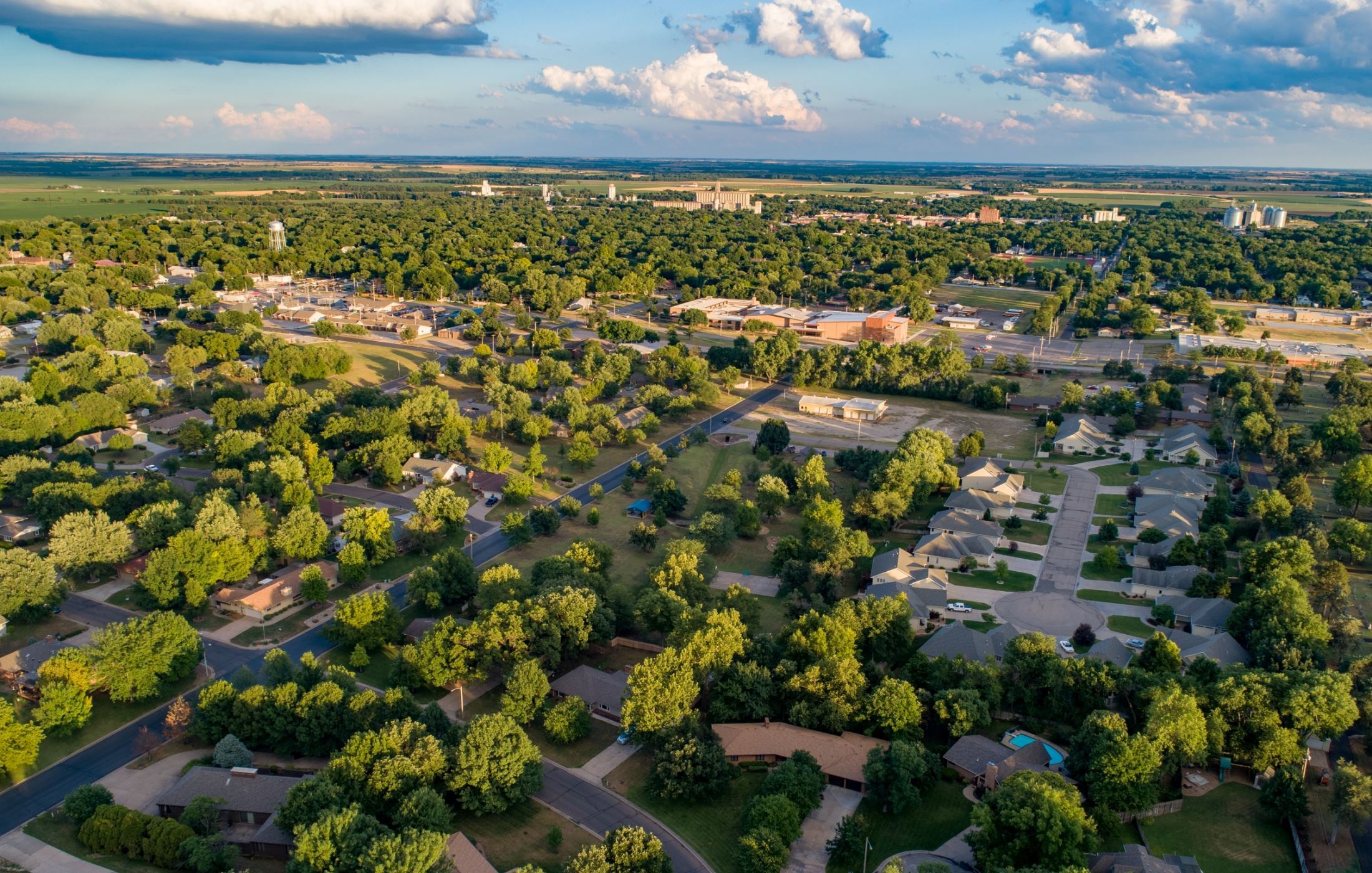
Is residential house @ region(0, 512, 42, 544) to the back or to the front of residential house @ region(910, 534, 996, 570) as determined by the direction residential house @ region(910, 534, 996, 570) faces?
to the back

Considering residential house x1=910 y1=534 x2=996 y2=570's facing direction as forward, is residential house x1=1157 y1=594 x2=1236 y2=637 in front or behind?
in front

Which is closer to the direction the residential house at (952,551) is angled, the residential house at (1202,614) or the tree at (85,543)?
the residential house

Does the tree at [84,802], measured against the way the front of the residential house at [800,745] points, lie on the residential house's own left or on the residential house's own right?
on the residential house's own right

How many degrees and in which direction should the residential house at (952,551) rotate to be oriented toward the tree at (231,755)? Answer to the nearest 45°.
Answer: approximately 135° to its right

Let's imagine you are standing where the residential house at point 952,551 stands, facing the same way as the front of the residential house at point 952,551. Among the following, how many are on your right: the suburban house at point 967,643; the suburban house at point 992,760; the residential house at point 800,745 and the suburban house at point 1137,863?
4

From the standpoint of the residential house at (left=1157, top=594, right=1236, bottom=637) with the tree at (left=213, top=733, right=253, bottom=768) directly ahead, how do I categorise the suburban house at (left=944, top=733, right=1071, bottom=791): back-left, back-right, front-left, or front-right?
front-left

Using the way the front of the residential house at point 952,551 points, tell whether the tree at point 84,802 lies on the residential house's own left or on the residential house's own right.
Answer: on the residential house's own right

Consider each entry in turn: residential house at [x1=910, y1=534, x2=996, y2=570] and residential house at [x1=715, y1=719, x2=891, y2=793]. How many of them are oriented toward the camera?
1

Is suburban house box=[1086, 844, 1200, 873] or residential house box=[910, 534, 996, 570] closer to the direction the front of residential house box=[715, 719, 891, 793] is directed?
the suburban house

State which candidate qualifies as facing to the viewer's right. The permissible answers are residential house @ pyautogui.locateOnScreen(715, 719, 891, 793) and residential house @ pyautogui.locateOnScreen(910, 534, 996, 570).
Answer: residential house @ pyautogui.locateOnScreen(910, 534, 996, 570)

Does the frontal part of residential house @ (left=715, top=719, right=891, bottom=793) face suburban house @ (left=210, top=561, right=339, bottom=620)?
no

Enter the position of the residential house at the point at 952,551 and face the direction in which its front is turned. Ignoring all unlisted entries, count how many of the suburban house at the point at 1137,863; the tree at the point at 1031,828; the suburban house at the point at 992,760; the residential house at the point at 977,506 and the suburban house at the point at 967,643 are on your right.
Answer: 4

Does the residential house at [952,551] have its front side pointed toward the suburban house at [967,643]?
no

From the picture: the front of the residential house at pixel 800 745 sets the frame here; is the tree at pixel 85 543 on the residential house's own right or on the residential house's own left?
on the residential house's own right

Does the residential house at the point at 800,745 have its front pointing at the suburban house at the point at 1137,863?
no

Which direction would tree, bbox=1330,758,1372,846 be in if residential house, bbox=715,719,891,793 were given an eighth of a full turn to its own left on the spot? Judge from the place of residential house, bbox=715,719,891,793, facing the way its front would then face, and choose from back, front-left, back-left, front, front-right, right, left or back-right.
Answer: front-left

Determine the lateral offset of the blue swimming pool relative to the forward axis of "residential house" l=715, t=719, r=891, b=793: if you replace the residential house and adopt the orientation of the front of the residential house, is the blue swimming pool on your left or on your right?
on your left

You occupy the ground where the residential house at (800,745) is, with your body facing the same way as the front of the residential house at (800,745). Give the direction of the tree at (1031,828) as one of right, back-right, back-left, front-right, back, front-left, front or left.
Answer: front-left

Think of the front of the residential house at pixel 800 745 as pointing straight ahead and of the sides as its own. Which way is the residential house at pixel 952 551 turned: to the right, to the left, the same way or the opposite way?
to the left

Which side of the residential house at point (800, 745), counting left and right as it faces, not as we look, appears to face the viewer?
front

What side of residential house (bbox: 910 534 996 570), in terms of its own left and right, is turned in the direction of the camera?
right
